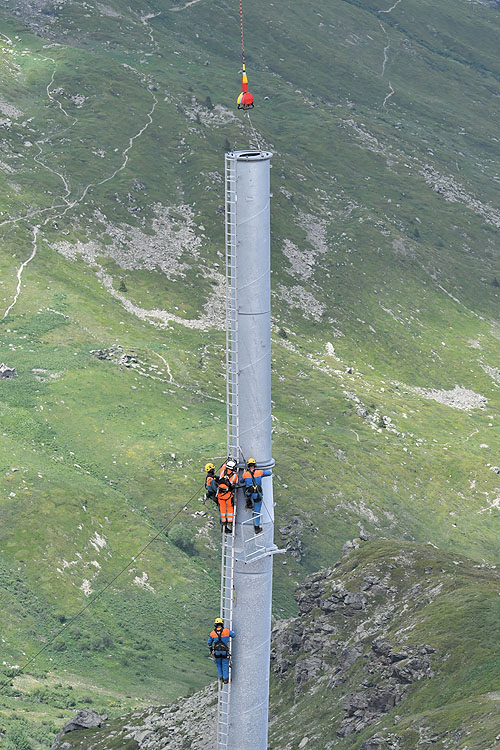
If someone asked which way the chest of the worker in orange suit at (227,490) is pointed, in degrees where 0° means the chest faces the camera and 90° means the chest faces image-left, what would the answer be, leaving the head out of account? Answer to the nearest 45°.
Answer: approximately 225°
